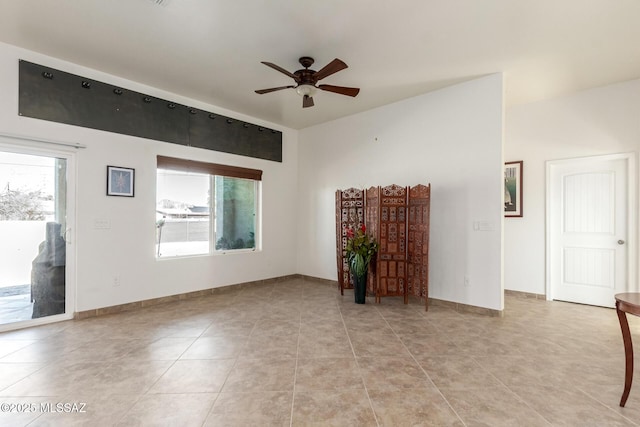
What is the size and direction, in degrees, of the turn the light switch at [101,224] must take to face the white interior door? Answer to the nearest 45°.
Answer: approximately 45° to its left

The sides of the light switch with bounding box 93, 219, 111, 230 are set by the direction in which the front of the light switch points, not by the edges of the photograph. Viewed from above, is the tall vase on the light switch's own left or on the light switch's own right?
on the light switch's own left

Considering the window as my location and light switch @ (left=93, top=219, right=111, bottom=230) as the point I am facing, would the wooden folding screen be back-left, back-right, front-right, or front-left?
back-left

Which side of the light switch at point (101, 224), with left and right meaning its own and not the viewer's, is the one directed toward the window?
left

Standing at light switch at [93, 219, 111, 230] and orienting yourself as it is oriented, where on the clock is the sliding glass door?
The sliding glass door is roughly at 3 o'clock from the light switch.

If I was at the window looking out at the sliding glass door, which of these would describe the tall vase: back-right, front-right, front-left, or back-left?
back-left

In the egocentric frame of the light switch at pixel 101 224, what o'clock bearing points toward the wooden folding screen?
The wooden folding screen is roughly at 10 o'clock from the light switch.
